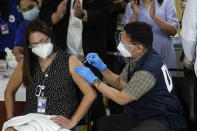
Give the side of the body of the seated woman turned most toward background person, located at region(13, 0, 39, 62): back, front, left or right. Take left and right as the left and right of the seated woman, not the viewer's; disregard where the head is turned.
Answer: back

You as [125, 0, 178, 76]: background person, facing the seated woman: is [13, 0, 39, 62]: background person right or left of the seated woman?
right

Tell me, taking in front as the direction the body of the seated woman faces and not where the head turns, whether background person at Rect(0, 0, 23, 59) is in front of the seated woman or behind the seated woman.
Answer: behind

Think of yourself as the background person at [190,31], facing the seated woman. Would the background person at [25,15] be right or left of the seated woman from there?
right

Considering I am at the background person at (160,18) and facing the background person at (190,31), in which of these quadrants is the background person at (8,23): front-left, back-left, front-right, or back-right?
back-right

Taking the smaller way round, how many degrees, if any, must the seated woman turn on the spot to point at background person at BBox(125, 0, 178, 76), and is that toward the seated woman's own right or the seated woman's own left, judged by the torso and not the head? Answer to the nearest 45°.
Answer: approximately 135° to the seated woman's own left

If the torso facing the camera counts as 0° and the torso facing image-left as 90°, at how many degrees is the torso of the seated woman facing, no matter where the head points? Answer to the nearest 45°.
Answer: approximately 0°

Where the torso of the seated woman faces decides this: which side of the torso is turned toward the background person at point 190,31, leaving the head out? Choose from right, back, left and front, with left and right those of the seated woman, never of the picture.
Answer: left
